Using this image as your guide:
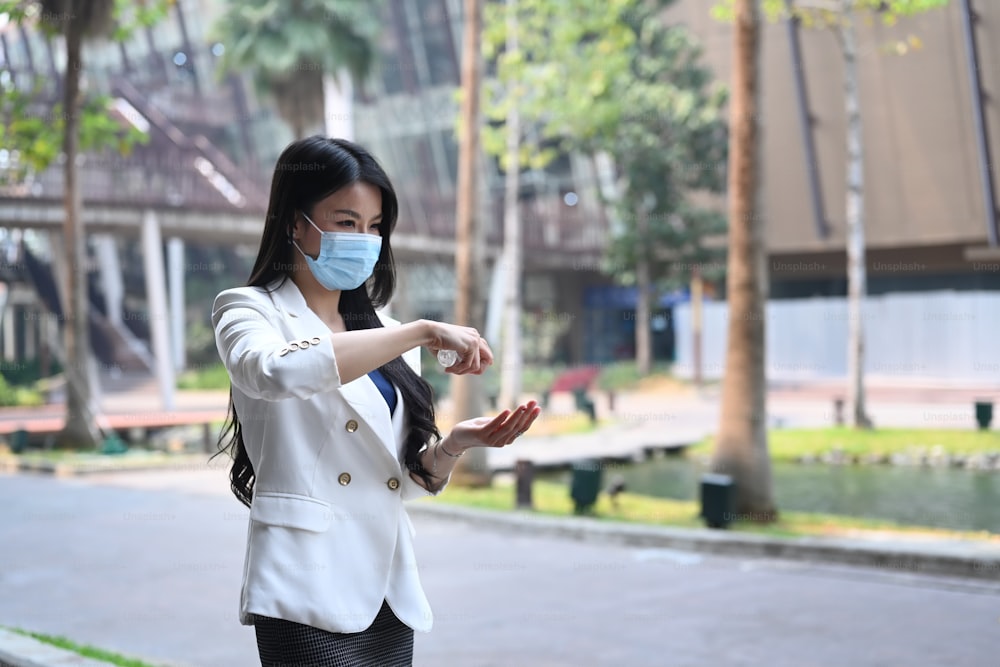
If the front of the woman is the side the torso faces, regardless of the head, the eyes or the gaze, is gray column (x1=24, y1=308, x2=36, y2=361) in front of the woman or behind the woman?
behind

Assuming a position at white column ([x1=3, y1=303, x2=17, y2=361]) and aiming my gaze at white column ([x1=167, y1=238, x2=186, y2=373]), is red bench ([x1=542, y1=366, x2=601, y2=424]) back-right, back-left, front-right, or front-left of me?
front-left

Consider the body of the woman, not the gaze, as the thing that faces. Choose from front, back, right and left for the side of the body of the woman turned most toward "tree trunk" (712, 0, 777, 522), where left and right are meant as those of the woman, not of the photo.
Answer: left

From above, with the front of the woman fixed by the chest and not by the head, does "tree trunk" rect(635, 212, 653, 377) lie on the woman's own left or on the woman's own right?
on the woman's own left

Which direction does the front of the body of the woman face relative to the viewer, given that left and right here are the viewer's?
facing the viewer and to the right of the viewer

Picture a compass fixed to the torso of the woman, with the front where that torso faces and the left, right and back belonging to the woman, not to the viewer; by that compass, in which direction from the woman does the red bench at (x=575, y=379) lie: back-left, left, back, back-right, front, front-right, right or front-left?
back-left

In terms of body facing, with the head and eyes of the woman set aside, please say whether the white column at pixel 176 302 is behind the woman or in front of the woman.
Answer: behind

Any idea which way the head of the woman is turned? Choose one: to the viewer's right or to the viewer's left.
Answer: to the viewer's right

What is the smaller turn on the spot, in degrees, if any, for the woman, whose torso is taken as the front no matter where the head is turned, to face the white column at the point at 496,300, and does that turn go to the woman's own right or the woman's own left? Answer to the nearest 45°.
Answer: approximately 135° to the woman's own left

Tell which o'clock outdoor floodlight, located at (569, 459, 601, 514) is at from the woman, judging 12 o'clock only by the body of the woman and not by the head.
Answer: The outdoor floodlight is roughly at 8 o'clock from the woman.

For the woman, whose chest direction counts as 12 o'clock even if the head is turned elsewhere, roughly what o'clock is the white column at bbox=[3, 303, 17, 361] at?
The white column is roughly at 7 o'clock from the woman.

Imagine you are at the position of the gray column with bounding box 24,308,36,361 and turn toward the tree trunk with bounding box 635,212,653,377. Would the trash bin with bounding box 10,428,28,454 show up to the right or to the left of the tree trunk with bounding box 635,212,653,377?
right

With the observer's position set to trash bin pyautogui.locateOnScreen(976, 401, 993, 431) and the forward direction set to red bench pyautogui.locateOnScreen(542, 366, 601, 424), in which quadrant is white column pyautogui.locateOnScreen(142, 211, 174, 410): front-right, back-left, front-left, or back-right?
front-left

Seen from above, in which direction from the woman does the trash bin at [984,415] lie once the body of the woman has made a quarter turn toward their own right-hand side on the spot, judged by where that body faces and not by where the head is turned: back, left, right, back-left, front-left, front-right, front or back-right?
back
